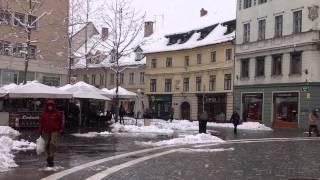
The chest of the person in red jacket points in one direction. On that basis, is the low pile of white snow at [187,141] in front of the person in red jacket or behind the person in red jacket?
behind

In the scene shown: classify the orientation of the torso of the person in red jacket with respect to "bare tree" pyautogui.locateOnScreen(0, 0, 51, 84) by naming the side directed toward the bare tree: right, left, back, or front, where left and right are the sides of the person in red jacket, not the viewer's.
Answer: back

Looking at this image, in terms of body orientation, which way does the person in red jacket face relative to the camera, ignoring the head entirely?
toward the camera

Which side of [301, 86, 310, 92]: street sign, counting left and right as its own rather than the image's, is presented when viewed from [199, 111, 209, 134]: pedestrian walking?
front

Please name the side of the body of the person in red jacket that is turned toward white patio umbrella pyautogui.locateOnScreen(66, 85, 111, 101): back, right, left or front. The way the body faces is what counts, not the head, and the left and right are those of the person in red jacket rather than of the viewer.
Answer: back

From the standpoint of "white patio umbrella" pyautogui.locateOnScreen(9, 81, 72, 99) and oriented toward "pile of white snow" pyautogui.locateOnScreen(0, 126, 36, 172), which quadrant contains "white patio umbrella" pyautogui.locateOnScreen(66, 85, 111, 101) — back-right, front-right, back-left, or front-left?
back-left

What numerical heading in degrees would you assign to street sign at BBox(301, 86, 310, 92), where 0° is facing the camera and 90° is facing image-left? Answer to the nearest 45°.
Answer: approximately 0°

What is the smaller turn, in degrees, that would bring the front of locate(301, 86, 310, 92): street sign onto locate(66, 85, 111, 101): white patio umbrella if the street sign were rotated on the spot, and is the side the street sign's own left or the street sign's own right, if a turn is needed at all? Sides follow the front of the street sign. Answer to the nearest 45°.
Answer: approximately 45° to the street sign's own right

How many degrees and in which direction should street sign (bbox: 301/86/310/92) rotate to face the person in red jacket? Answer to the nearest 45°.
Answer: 0° — it already faces them

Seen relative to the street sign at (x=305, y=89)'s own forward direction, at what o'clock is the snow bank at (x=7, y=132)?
The snow bank is roughly at 1 o'clock from the street sign.
